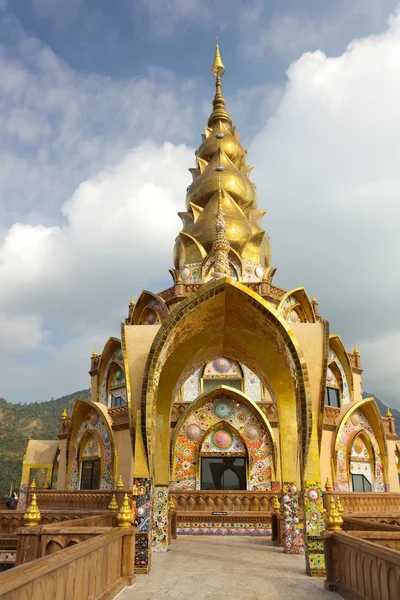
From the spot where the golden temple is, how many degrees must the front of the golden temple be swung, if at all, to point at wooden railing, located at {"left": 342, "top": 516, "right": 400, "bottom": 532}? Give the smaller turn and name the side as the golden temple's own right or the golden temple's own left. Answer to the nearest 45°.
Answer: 0° — it already faces it

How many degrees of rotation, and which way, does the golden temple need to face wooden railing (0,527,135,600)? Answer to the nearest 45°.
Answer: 0° — it already faces it

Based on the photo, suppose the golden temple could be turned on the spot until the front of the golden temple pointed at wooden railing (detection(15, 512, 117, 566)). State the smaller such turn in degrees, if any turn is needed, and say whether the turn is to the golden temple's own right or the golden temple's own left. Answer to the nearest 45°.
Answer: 0° — it already faces it

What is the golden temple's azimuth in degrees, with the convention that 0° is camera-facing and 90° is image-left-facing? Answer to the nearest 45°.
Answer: approximately 0°

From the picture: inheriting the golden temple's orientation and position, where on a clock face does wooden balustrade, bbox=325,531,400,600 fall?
The wooden balustrade is roughly at 12 o'clock from the golden temple.
